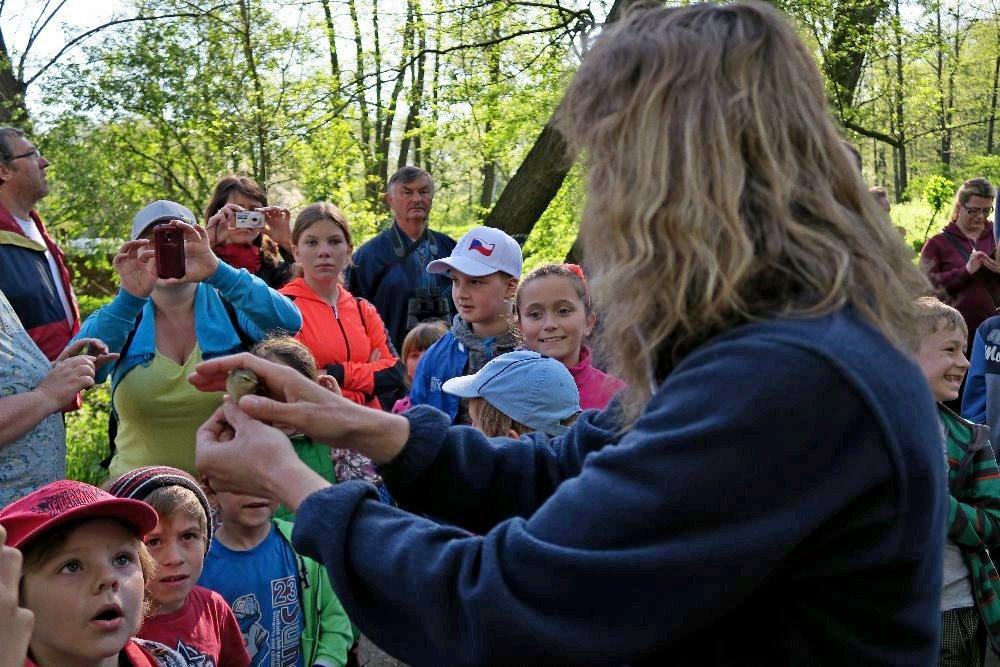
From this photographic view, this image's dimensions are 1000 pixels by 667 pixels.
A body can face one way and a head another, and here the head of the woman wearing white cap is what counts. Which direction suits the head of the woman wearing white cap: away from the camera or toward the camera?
toward the camera

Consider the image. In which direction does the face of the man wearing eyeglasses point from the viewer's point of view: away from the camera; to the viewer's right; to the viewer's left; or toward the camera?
to the viewer's right

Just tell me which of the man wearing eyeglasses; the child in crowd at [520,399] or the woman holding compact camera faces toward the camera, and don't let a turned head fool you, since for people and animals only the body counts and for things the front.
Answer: the woman holding compact camera

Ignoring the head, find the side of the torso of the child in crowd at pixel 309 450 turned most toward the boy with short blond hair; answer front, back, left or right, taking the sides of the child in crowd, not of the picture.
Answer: left

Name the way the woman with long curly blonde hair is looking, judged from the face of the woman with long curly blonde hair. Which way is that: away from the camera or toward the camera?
away from the camera

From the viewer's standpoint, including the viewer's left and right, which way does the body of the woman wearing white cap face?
facing the viewer

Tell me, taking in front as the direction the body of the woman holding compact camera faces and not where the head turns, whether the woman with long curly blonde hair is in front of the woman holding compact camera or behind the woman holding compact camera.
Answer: in front

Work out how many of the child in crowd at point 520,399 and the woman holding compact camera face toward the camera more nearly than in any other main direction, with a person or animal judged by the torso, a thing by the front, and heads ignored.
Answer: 1

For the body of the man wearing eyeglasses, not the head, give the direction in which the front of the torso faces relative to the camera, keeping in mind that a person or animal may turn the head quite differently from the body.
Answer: to the viewer's right

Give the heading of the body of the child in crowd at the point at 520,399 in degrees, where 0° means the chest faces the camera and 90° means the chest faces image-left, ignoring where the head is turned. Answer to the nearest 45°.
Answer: approximately 90°

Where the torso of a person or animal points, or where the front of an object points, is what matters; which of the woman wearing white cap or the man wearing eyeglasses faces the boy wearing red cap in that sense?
the woman wearing white cap

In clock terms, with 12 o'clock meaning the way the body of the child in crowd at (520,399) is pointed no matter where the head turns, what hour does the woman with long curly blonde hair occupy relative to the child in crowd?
The woman with long curly blonde hair is roughly at 9 o'clock from the child in crowd.

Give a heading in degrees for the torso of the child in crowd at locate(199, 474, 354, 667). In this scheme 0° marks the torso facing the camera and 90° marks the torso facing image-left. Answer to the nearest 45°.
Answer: approximately 0°

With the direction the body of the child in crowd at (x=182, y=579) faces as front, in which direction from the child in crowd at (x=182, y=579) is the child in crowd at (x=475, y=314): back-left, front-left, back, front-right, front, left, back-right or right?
back-left

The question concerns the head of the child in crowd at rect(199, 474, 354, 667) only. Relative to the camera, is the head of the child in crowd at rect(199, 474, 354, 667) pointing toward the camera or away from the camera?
toward the camera

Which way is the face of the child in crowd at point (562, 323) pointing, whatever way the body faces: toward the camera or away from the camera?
toward the camera

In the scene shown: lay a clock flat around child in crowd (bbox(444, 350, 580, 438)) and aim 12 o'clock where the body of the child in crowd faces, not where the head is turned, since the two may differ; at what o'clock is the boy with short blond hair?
The boy with short blond hair is roughly at 6 o'clock from the child in crowd.
